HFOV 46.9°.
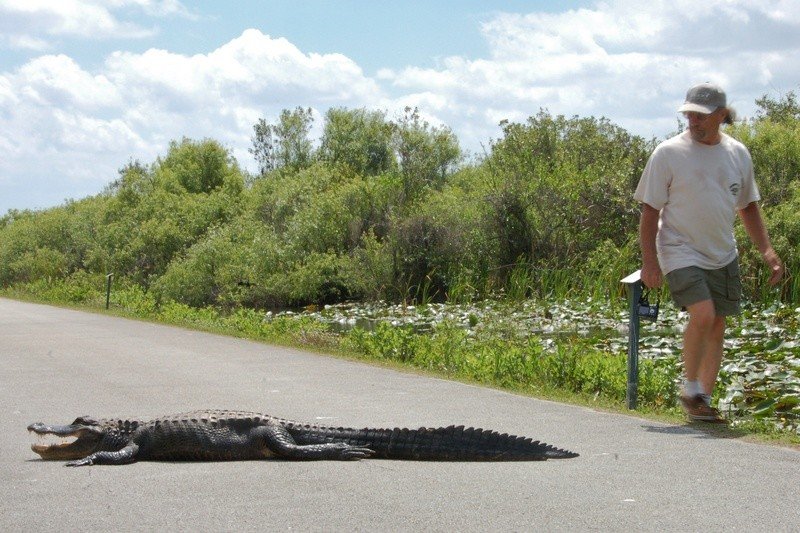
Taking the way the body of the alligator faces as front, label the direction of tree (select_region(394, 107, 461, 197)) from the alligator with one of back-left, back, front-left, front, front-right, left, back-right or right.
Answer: right

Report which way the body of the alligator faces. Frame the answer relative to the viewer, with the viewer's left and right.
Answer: facing to the left of the viewer

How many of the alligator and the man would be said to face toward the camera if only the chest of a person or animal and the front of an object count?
1

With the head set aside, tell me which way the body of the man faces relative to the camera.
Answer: toward the camera

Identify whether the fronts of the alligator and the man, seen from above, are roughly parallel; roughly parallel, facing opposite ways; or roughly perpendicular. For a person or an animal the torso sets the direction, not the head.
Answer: roughly perpendicular

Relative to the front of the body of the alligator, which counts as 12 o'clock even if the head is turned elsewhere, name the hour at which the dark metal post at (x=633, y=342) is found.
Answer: The dark metal post is roughly at 5 o'clock from the alligator.

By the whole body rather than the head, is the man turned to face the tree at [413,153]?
no

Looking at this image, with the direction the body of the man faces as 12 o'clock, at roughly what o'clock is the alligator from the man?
The alligator is roughly at 2 o'clock from the man.

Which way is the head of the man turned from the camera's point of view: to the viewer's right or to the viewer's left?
to the viewer's left

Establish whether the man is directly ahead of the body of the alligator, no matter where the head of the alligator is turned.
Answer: no

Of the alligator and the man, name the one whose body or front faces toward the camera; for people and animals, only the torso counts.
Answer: the man
